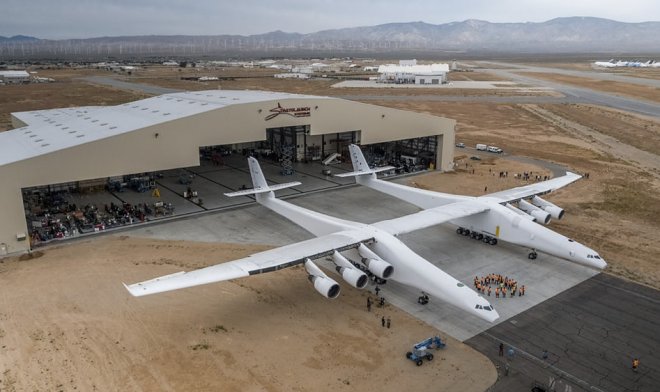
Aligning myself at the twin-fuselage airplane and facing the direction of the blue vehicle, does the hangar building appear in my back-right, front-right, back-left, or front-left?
back-right

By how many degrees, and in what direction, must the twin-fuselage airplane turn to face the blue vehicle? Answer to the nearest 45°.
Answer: approximately 45° to its right

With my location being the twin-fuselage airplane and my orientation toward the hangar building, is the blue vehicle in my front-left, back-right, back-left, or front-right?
back-left

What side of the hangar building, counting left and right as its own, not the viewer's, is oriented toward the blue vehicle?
front

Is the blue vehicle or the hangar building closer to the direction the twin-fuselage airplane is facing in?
the blue vehicle

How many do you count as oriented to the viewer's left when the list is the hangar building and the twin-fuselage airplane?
0

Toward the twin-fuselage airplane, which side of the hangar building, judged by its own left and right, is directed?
front

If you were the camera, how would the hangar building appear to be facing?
facing the viewer and to the right of the viewer

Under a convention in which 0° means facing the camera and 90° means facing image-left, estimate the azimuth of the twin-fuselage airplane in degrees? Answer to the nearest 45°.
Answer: approximately 315°
